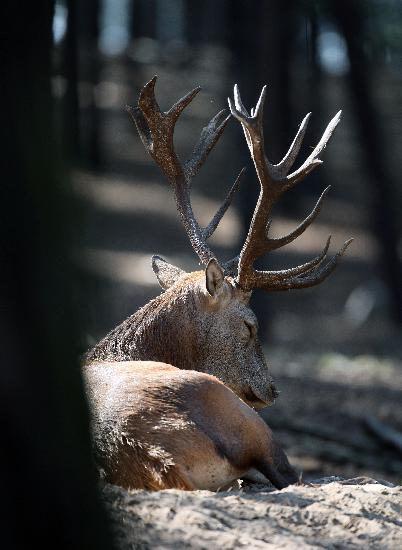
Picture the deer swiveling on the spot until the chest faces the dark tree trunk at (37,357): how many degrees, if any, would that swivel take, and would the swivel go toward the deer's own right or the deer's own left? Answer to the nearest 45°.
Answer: approximately 135° to the deer's own right

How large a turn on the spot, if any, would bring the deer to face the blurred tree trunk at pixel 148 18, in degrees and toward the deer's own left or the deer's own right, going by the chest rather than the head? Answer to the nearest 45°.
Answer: approximately 45° to the deer's own left

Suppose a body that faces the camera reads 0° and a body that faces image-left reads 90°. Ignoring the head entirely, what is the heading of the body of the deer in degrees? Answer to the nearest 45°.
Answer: approximately 225°

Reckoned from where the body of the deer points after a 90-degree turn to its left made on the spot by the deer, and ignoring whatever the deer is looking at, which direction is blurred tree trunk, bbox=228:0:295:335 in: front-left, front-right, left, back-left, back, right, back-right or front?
front-right

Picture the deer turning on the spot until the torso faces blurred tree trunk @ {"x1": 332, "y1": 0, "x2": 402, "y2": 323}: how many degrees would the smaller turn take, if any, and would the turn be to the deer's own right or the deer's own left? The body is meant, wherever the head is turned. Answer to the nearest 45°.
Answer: approximately 45° to the deer's own left

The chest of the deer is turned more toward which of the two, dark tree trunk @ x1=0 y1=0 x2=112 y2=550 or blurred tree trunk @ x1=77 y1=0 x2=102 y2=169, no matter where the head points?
the blurred tree trunk
